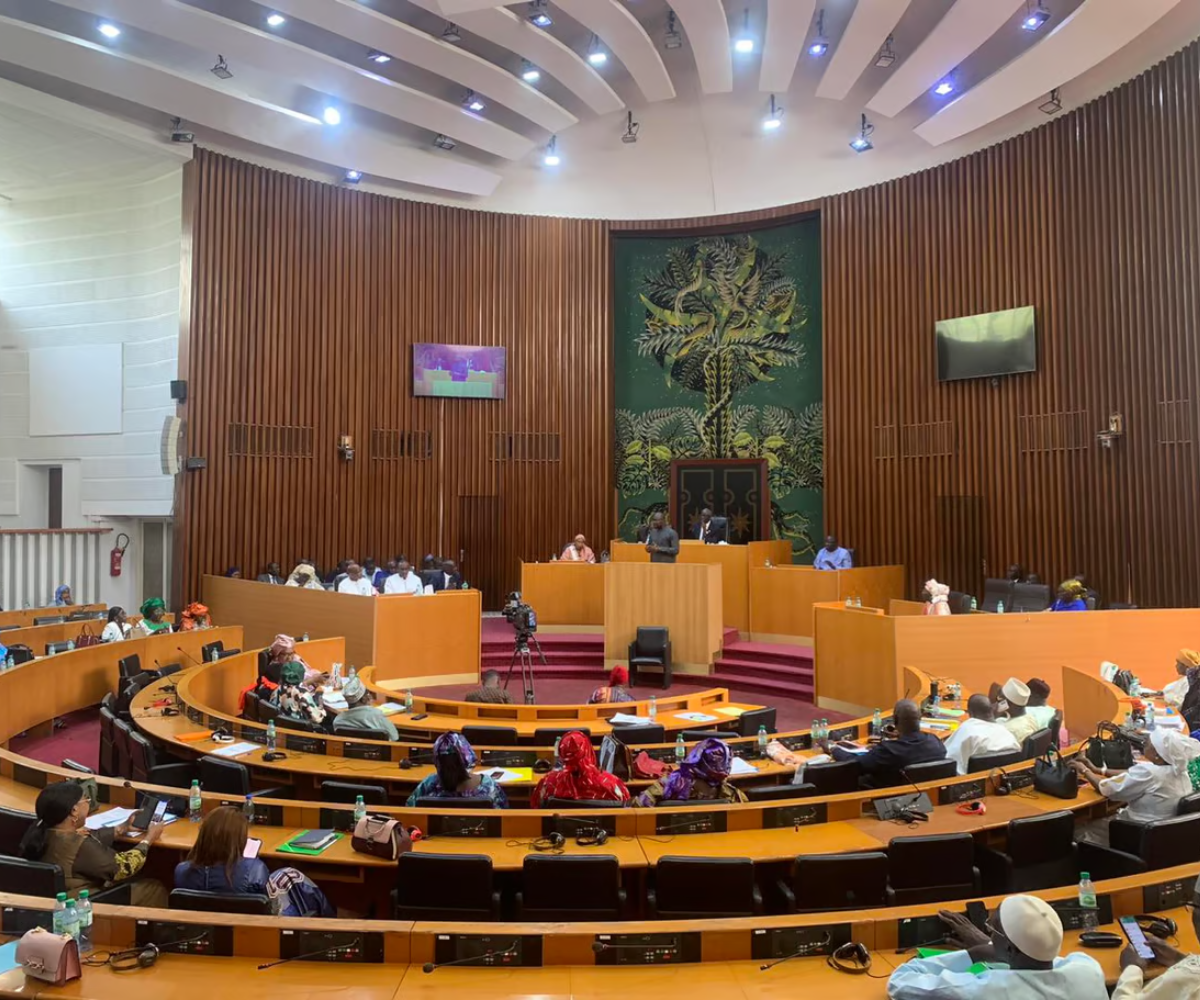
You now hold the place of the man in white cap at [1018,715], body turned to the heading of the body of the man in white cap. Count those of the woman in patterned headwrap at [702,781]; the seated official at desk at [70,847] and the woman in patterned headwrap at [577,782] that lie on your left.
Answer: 3

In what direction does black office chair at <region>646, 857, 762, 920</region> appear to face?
away from the camera

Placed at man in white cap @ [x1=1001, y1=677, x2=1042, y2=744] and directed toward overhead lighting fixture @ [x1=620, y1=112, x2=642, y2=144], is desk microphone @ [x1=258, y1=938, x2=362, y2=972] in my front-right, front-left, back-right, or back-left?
back-left

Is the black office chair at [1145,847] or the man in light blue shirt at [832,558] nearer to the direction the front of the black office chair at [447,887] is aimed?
the man in light blue shirt

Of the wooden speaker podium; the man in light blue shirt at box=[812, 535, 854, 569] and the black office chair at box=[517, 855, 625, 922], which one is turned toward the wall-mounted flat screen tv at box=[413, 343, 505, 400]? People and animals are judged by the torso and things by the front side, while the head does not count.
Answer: the black office chair

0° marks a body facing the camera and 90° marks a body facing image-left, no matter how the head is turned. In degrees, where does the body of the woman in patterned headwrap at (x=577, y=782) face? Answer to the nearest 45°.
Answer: approximately 180°

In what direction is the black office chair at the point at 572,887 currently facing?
away from the camera

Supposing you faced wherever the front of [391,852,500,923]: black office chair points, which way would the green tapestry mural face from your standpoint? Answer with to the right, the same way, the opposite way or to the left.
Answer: the opposite way
